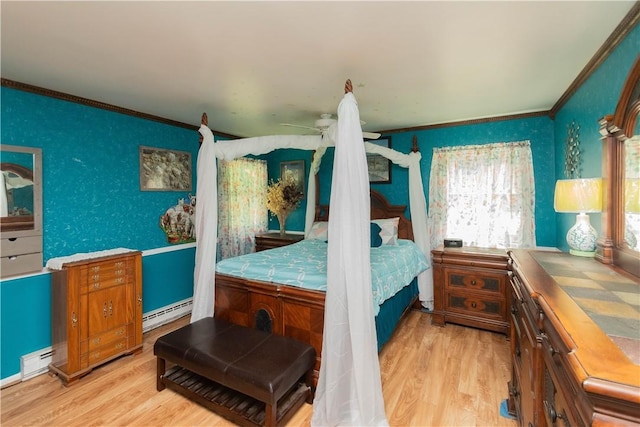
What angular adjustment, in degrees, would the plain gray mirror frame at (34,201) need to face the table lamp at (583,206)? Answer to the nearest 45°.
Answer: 0° — it already faces it

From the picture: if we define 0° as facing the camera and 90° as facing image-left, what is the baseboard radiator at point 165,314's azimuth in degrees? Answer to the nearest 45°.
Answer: approximately 315°

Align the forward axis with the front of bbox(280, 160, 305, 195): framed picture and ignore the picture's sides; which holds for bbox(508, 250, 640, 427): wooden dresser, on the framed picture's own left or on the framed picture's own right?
on the framed picture's own left

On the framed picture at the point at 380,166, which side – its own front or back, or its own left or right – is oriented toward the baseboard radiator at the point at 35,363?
front

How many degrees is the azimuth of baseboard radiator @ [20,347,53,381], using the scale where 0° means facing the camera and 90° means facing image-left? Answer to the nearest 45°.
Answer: approximately 315°

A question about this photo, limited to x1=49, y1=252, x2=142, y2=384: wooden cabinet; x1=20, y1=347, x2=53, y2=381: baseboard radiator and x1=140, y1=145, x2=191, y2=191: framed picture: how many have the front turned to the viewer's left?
0

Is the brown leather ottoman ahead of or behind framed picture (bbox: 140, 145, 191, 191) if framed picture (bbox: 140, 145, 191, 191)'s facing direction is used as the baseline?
ahead

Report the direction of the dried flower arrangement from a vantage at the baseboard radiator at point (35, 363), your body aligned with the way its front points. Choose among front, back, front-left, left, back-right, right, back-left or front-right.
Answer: front-left

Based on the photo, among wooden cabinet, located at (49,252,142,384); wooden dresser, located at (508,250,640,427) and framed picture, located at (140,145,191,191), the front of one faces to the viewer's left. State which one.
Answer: the wooden dresser

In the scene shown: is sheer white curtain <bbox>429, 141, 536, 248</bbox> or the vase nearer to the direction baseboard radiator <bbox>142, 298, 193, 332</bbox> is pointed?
the sheer white curtain

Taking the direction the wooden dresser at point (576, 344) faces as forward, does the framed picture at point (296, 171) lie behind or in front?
in front

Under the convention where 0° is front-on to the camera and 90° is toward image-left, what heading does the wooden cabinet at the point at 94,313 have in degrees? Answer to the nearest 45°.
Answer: approximately 315°

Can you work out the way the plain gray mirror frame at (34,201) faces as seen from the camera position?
facing the viewer and to the right of the viewer
